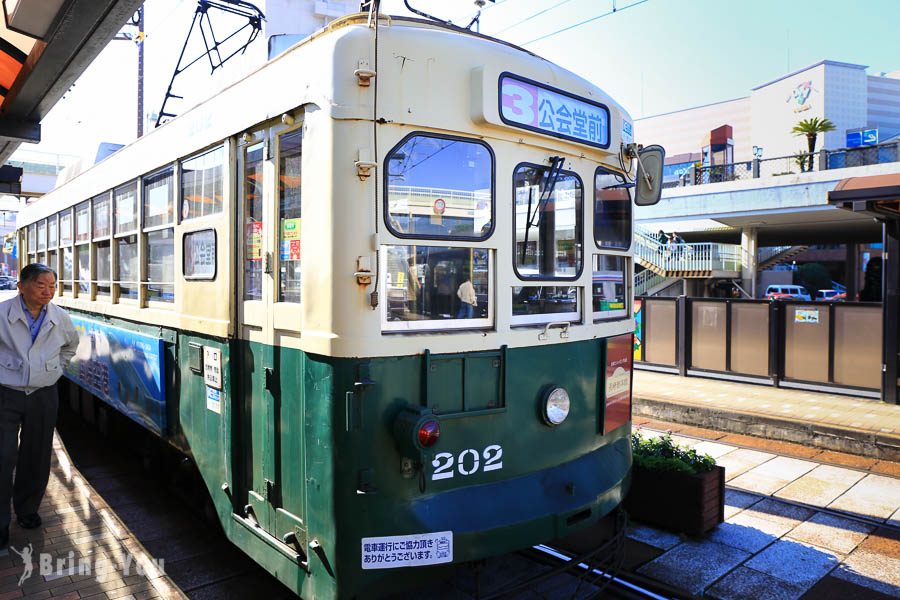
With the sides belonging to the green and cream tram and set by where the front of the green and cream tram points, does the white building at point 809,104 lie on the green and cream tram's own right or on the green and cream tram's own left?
on the green and cream tram's own left

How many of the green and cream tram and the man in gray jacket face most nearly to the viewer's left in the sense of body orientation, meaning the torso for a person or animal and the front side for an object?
0

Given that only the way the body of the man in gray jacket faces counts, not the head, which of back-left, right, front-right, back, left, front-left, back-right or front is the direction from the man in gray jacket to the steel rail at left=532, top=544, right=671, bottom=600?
front-left

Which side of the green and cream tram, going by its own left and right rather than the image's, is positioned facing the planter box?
front

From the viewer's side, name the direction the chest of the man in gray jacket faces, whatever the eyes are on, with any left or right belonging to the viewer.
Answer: facing the viewer

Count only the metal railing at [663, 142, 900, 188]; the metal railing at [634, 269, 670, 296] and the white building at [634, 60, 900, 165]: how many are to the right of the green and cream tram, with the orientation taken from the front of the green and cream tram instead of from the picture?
0

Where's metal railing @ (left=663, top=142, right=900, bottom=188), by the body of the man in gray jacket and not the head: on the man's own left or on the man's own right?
on the man's own left

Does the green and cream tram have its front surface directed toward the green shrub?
no

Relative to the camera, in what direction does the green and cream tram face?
facing the viewer and to the right of the viewer

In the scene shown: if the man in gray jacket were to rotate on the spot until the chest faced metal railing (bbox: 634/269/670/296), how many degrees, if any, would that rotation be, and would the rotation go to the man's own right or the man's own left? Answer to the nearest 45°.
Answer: approximately 135° to the man's own left

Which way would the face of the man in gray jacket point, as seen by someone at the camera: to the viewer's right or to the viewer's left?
to the viewer's right

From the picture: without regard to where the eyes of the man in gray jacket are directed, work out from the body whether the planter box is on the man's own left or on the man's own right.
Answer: on the man's own left
